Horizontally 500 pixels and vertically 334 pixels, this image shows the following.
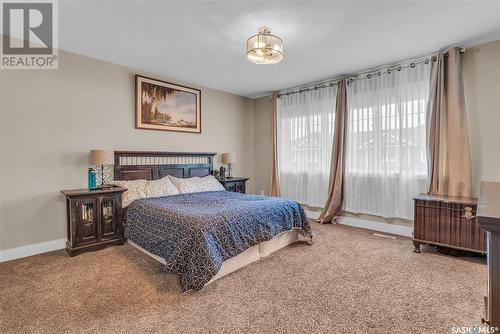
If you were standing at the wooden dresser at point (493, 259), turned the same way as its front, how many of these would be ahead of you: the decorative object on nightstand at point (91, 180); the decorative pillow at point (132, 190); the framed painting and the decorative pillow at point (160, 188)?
4

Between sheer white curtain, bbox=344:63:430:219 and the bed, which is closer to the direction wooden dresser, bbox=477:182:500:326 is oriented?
the bed

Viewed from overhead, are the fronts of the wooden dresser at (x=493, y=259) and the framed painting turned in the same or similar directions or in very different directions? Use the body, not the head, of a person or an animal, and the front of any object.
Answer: very different directions

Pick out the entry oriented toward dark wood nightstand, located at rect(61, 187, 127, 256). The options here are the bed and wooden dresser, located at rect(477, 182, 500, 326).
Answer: the wooden dresser

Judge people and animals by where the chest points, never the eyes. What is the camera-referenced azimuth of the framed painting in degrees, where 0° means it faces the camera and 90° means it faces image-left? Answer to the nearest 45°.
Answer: approximately 315°

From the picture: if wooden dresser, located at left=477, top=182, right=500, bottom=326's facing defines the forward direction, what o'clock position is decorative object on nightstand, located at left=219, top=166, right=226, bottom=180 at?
The decorative object on nightstand is roughly at 1 o'clock from the wooden dresser.

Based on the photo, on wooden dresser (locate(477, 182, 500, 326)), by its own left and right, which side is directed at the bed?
front

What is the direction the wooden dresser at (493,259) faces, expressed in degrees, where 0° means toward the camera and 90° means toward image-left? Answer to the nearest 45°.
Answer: approximately 90°

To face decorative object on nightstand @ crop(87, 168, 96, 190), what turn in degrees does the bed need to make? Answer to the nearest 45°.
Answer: approximately 180°
